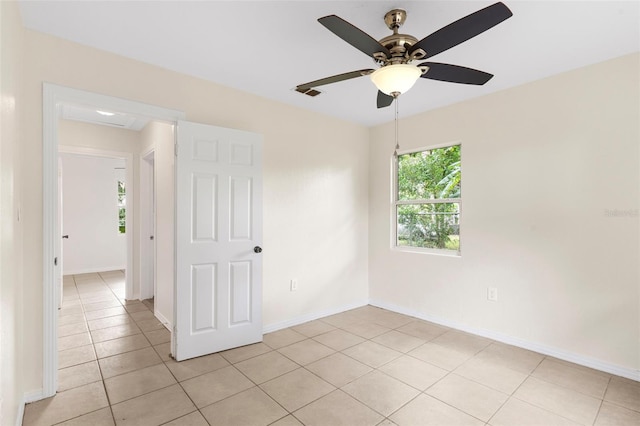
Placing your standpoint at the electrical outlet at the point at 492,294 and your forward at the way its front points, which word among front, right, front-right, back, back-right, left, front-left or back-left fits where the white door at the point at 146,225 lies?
right

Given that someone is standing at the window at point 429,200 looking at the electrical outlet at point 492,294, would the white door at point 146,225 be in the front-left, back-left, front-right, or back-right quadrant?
back-right

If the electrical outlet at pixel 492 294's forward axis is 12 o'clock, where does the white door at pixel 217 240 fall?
The white door is roughly at 2 o'clock from the electrical outlet.

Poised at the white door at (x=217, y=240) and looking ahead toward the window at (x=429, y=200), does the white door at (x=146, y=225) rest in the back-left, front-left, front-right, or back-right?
back-left

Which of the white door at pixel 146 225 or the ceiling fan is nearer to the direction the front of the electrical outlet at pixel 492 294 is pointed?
the ceiling fan

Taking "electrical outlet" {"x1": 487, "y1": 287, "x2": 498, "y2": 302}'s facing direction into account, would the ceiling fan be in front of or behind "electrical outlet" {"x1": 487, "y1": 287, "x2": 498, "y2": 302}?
in front
